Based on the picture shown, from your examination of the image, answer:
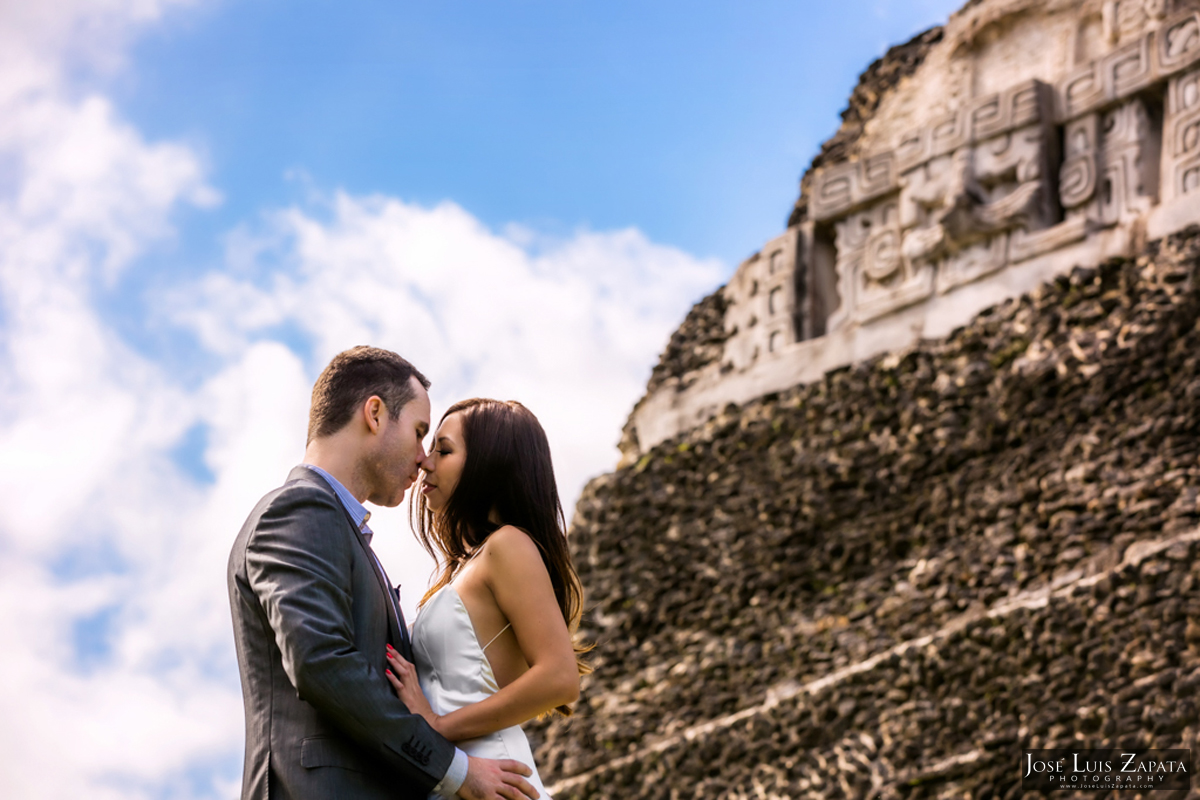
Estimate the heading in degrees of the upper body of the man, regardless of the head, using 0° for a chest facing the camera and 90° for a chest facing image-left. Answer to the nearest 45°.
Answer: approximately 270°

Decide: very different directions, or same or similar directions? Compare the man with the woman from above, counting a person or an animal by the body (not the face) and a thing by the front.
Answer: very different directions

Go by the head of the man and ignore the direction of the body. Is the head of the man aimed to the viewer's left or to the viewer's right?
to the viewer's right

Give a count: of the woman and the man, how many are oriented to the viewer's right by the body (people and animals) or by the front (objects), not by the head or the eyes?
1

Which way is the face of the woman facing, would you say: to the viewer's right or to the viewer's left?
to the viewer's left

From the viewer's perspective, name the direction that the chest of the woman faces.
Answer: to the viewer's left

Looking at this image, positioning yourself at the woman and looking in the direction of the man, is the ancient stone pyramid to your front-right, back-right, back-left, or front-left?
back-right

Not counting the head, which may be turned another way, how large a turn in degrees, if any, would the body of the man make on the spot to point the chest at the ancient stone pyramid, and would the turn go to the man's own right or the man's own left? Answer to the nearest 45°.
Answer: approximately 45° to the man's own left
